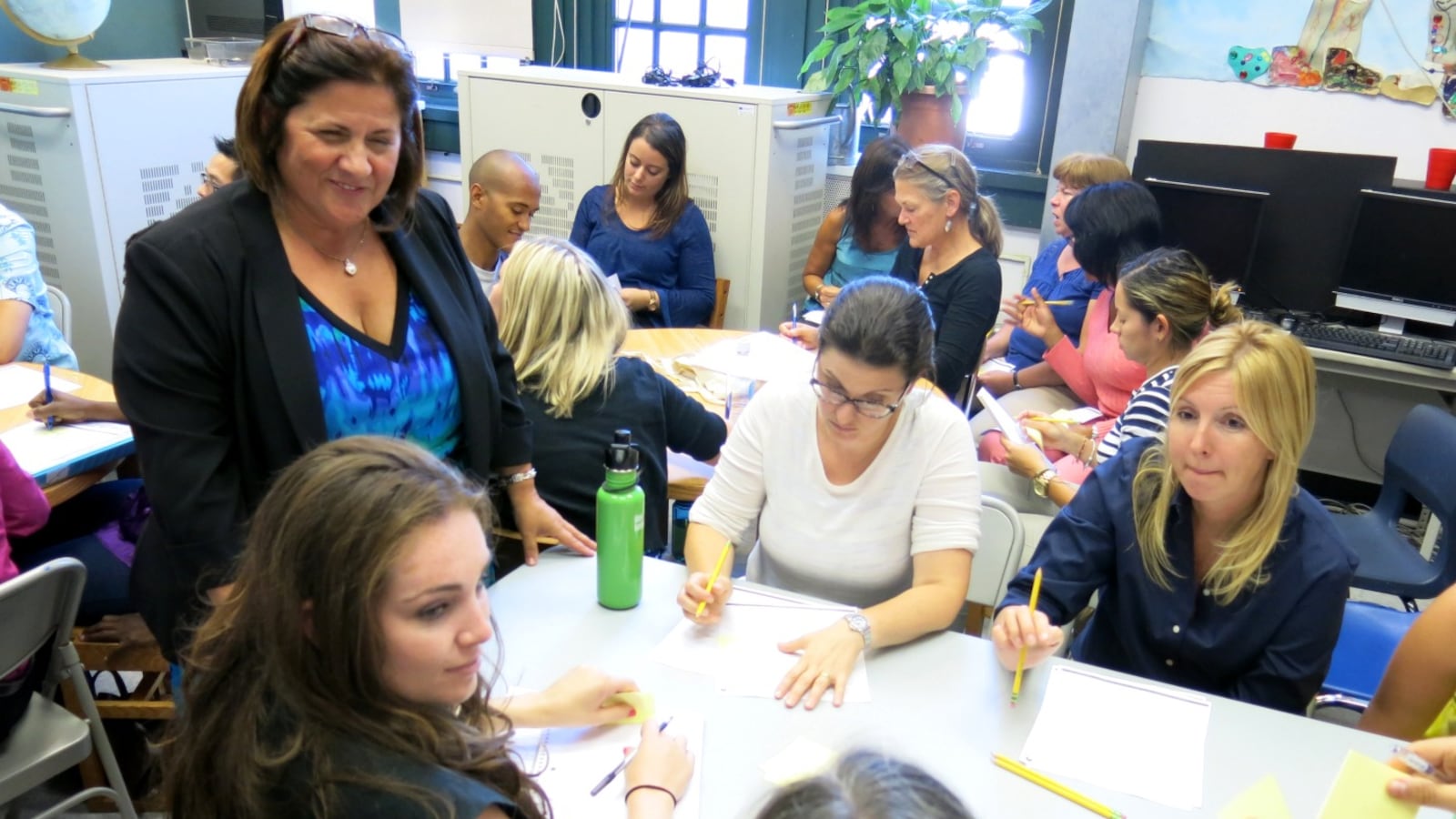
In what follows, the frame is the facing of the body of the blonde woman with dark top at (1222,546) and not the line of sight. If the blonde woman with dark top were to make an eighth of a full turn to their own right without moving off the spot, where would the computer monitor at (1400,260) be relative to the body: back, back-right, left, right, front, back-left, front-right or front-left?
right

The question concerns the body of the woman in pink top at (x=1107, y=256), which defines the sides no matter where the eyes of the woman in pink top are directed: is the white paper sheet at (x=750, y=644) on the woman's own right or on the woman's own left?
on the woman's own left

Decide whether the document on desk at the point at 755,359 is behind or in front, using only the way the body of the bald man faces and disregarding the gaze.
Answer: in front

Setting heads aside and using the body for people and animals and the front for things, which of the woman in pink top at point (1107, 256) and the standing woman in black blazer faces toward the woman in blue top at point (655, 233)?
the woman in pink top

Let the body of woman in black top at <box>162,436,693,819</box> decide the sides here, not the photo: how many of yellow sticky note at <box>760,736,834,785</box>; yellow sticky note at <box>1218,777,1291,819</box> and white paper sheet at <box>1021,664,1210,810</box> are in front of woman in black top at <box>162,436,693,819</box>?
3

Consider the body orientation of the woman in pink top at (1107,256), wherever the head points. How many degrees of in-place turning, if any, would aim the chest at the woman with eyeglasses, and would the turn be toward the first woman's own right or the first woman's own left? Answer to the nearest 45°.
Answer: approximately 90° to the first woman's own left

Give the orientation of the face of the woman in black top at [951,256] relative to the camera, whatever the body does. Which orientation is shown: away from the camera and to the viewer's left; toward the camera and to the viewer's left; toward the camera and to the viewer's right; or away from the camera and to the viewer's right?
toward the camera and to the viewer's left

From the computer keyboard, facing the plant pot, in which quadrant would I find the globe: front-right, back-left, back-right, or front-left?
front-left

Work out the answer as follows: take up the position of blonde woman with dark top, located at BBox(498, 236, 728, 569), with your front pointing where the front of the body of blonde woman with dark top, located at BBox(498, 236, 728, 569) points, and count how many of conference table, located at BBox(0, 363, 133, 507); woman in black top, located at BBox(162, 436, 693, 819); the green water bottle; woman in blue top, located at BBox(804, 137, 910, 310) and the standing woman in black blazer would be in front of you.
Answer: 1

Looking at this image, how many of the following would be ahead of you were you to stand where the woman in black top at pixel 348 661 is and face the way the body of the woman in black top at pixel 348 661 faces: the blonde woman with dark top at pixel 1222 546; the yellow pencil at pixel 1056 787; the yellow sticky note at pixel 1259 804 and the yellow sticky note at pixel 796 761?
4

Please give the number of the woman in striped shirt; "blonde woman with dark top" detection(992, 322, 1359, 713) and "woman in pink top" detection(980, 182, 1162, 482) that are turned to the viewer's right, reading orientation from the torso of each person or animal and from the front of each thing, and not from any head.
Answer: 0

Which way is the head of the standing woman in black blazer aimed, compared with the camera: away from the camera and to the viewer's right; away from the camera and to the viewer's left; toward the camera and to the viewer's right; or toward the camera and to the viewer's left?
toward the camera and to the viewer's right

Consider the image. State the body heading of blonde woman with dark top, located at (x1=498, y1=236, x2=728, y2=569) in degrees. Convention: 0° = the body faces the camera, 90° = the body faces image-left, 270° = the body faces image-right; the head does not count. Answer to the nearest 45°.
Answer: approximately 225°

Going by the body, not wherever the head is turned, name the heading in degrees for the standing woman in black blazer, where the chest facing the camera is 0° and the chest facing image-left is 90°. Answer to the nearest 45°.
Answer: approximately 315°

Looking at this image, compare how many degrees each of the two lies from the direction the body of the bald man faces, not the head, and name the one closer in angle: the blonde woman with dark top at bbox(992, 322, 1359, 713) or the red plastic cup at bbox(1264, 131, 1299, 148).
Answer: the blonde woman with dark top

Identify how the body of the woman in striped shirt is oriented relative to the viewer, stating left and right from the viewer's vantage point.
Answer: facing to the left of the viewer

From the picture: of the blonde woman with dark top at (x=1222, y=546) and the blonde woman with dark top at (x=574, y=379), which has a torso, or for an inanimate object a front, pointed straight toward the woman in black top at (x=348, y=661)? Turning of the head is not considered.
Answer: the blonde woman with dark top at (x=1222, y=546)

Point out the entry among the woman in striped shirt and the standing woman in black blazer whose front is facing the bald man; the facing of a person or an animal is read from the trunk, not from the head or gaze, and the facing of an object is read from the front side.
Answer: the woman in striped shirt

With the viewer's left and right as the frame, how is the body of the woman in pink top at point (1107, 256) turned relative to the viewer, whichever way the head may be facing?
facing to the left of the viewer

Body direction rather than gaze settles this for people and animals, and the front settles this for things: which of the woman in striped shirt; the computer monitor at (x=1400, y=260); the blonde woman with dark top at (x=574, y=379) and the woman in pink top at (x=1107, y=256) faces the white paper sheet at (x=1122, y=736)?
the computer monitor

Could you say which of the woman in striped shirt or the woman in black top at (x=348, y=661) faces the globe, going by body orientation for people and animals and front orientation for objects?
the woman in striped shirt

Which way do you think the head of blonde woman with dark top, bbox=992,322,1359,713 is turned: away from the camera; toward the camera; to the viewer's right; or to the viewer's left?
toward the camera

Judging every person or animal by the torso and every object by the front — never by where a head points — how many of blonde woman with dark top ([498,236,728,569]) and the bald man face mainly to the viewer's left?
0

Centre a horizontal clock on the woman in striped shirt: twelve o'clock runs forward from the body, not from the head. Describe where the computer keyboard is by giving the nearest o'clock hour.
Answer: The computer keyboard is roughly at 4 o'clock from the woman in striped shirt.
